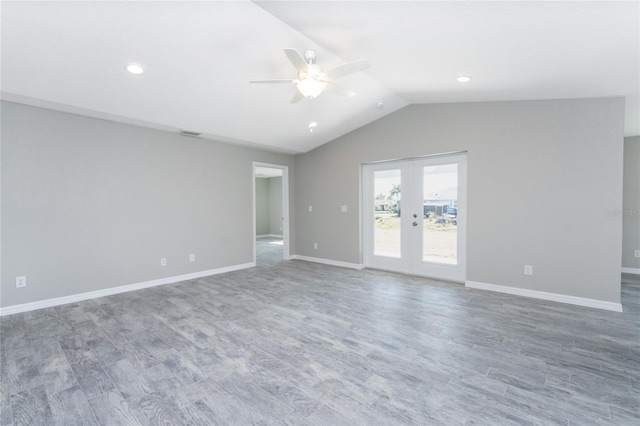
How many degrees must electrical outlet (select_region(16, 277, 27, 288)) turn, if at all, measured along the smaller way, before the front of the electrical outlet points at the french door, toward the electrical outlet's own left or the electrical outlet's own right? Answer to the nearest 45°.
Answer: approximately 45° to the electrical outlet's own left

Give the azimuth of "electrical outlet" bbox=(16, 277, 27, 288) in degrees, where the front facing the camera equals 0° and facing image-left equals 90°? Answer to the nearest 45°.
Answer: approximately 0°

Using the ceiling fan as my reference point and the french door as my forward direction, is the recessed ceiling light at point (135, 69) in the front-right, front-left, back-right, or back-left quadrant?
back-left

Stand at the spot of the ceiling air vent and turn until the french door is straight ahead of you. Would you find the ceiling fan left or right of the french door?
right
